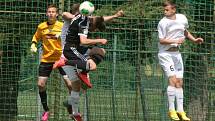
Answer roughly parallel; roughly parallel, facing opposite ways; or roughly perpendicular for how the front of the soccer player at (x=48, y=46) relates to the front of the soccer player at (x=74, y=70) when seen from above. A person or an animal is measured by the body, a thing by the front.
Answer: roughly perpendicular

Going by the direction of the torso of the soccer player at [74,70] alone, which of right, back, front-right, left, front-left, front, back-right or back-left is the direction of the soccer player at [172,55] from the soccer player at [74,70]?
front

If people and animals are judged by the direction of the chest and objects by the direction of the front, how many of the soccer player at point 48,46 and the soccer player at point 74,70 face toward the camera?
1

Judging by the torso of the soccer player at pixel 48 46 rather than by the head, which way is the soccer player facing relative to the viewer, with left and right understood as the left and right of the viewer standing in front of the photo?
facing the viewer

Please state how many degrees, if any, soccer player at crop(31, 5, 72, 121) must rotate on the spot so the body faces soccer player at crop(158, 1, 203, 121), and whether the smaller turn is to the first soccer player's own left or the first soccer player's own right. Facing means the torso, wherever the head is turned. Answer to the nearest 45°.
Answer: approximately 45° to the first soccer player's own left
